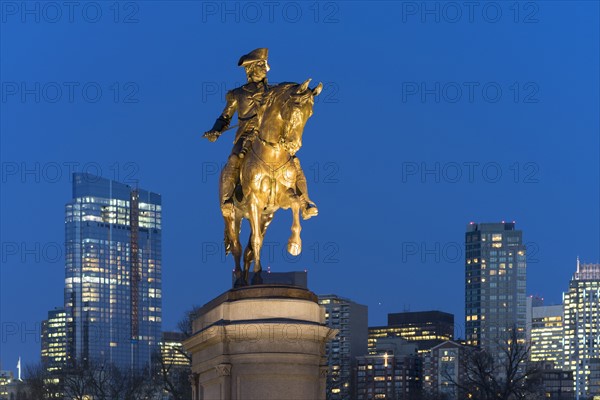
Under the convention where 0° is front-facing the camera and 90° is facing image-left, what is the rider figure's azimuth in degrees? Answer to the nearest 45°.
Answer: approximately 315°

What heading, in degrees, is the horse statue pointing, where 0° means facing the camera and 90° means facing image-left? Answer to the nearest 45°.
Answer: approximately 315°
